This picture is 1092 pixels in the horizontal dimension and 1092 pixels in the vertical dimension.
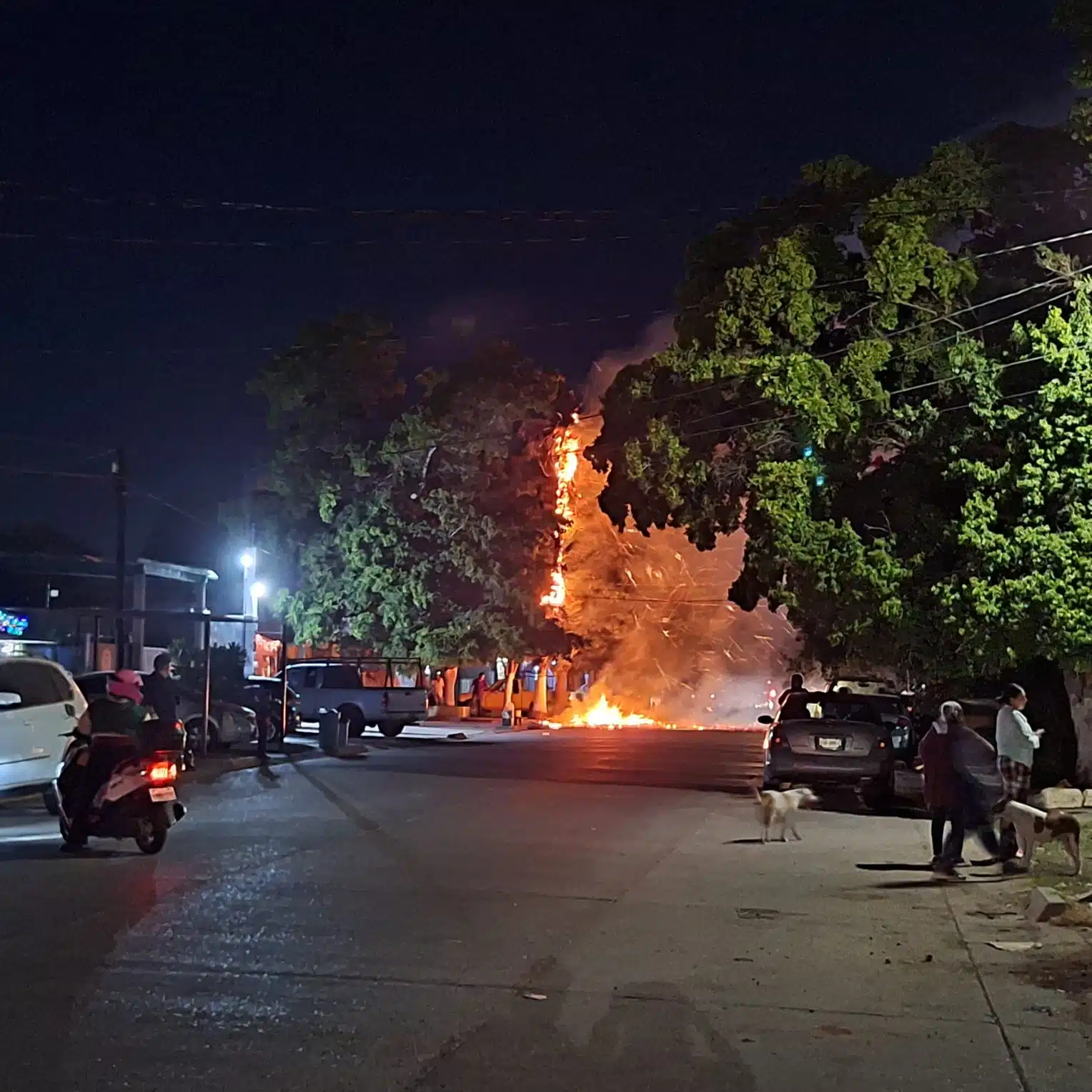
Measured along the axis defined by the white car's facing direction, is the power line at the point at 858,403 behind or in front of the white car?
behind

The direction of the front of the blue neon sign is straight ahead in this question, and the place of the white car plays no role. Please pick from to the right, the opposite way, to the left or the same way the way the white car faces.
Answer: to the right

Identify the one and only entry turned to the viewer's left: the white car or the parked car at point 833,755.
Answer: the white car

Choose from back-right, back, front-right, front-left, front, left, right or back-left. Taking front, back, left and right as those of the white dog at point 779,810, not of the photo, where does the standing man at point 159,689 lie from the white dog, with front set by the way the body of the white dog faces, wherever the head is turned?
back

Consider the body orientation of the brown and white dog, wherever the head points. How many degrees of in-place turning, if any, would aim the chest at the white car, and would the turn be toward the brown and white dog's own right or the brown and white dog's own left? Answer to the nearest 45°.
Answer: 0° — it already faces it

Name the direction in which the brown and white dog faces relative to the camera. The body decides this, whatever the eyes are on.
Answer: to the viewer's left

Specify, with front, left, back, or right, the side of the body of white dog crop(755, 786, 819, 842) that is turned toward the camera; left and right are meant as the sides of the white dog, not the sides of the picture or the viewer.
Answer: right

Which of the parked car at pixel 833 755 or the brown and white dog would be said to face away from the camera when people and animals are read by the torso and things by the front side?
the parked car

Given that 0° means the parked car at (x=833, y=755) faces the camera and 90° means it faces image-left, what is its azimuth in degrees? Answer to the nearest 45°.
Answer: approximately 180°

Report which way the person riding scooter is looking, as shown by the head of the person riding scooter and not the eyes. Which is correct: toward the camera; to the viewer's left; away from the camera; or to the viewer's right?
away from the camera
